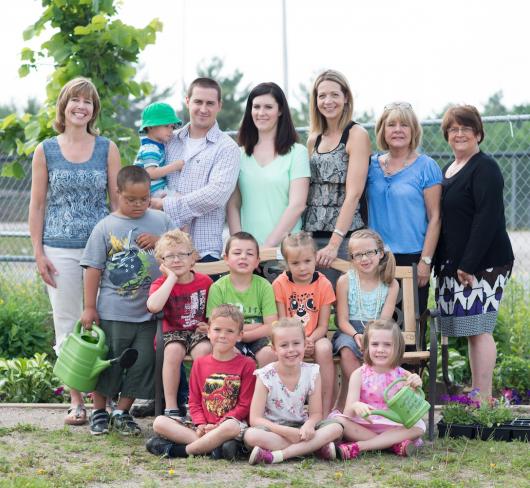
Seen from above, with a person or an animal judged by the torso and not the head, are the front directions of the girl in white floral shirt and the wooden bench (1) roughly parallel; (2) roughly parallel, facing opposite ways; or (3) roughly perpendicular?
roughly parallel

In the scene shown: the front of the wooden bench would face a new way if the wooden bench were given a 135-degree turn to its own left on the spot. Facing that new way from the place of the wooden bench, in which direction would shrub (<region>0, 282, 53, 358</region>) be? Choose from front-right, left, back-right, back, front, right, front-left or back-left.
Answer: left

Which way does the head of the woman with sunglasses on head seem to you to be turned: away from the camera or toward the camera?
toward the camera

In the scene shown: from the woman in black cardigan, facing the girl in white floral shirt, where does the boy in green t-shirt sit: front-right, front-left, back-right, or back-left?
front-right

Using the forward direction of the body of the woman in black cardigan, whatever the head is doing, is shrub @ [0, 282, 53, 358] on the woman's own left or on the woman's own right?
on the woman's own right

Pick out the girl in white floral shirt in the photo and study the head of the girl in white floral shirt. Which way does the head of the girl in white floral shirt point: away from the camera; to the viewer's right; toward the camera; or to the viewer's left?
toward the camera

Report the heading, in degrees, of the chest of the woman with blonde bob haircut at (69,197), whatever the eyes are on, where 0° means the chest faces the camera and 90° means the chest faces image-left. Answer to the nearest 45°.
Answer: approximately 0°

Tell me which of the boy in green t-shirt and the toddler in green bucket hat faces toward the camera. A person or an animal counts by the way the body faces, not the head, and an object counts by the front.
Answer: the boy in green t-shirt

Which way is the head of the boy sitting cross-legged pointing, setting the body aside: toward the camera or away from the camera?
toward the camera

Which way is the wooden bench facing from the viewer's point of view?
toward the camera

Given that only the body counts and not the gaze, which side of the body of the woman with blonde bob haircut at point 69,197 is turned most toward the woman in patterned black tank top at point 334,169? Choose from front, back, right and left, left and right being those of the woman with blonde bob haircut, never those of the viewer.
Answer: left

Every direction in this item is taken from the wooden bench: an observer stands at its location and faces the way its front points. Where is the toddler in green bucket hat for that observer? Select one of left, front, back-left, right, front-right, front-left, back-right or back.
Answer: right
